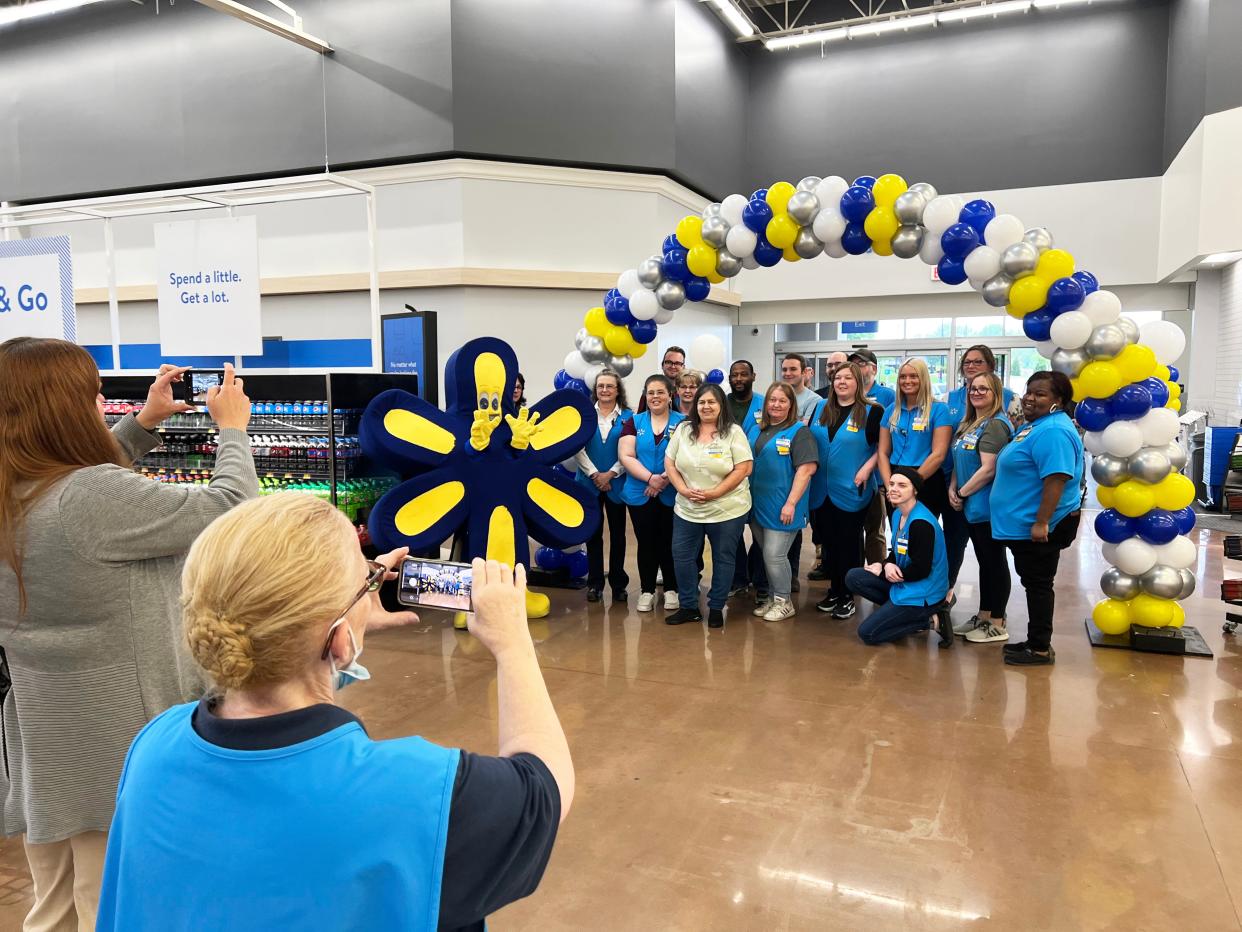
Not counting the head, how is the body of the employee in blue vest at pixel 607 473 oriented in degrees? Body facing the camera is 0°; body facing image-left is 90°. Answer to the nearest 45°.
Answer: approximately 0°

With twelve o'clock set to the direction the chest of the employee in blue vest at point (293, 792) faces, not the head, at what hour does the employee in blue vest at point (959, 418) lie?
the employee in blue vest at point (959, 418) is roughly at 12 o'clock from the employee in blue vest at point (293, 792).

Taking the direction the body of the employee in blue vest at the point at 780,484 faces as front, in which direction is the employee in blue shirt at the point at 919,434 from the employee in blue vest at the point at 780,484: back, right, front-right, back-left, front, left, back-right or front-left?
back-left

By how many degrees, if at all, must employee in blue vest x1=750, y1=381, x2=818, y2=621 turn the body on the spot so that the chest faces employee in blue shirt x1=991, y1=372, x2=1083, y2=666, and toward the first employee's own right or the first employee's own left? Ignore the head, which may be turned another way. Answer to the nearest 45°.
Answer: approximately 90° to the first employee's own left

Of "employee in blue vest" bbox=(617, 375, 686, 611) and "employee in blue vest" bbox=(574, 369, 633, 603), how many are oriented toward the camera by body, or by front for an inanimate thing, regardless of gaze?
2

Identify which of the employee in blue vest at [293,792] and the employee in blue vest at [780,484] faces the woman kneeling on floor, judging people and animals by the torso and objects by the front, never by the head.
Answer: the employee in blue vest at [293,792]

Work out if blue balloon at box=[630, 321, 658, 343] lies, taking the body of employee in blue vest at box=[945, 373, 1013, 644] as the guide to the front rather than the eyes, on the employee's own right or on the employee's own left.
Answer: on the employee's own right

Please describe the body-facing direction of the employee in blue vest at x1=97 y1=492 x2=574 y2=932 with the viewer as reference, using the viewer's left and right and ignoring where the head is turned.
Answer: facing away from the viewer and to the right of the viewer

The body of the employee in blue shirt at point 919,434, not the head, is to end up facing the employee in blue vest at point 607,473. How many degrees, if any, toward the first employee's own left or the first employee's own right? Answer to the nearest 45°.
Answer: approximately 45° to the first employee's own right
